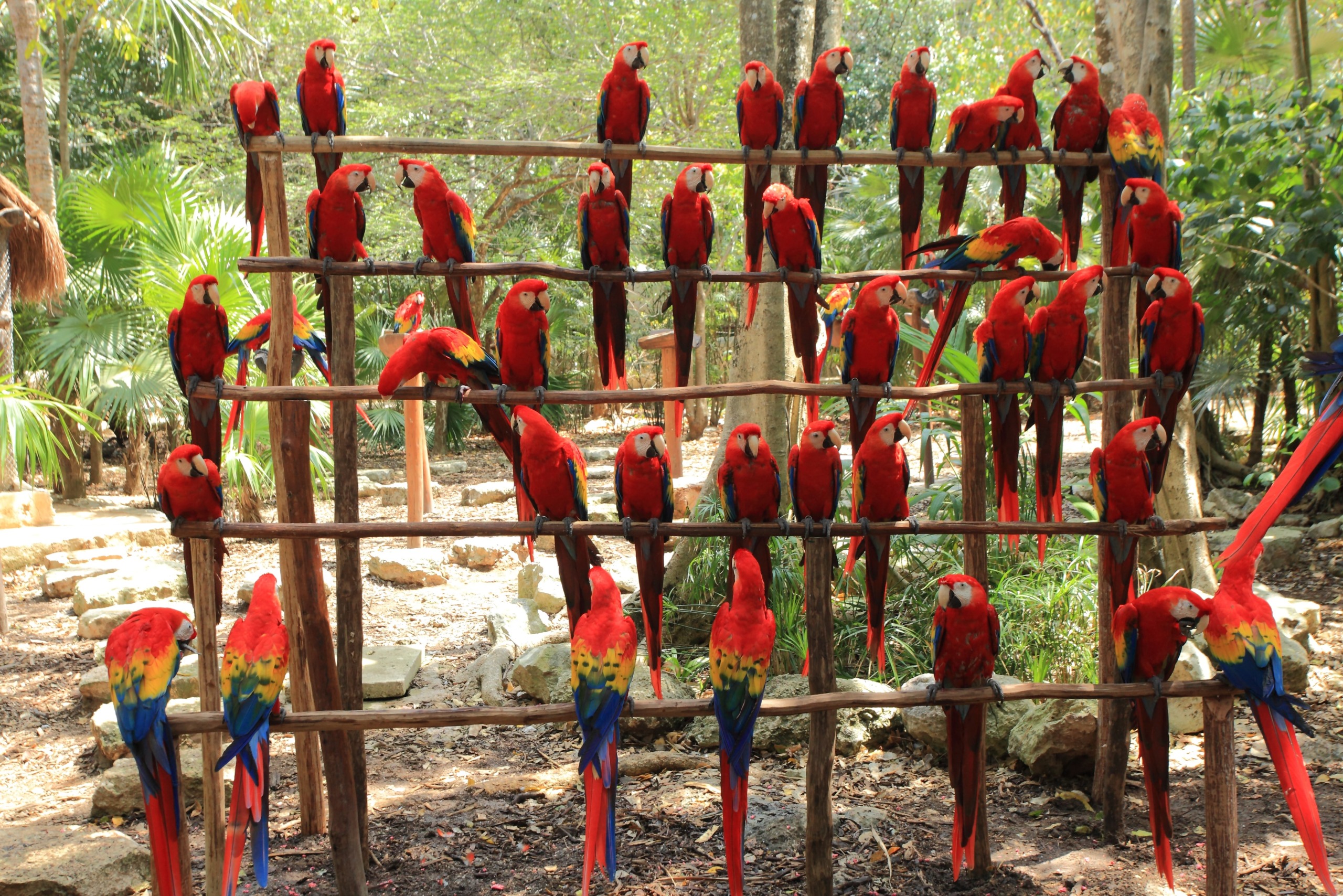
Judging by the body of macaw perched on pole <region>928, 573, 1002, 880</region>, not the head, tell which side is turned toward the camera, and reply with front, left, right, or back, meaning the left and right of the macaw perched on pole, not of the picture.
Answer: front

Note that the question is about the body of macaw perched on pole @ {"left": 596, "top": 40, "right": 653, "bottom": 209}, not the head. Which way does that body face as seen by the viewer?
toward the camera

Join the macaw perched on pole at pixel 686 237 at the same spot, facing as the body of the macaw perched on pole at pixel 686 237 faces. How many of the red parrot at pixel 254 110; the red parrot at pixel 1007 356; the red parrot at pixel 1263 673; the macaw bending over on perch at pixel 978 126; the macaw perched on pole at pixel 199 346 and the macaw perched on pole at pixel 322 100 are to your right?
3

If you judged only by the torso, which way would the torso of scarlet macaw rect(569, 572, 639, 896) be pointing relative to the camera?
away from the camera

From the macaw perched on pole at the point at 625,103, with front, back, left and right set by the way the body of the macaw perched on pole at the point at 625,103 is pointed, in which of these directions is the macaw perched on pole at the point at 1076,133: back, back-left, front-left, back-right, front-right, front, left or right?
left

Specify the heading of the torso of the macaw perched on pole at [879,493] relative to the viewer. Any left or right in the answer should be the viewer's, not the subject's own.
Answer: facing the viewer and to the right of the viewer

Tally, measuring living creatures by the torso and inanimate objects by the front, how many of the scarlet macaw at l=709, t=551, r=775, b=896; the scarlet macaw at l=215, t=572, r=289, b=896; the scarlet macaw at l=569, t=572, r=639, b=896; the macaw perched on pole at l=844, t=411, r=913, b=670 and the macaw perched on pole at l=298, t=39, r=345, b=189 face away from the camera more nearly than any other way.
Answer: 3

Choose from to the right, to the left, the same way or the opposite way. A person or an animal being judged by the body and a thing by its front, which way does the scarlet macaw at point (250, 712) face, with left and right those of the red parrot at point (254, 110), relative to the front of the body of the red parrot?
the opposite way

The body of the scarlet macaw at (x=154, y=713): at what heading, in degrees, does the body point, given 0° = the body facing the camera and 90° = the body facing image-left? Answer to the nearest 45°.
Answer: approximately 225°

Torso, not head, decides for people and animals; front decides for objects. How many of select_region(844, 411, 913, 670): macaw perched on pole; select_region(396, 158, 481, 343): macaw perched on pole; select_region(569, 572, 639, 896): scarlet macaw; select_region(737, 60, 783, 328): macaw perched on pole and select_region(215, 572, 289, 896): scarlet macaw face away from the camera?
2

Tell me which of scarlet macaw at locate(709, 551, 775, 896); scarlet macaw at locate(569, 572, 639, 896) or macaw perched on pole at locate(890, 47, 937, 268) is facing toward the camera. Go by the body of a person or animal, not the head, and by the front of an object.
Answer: the macaw perched on pole

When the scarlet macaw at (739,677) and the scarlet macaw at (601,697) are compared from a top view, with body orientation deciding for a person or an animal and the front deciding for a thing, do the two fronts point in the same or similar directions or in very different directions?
same or similar directions
